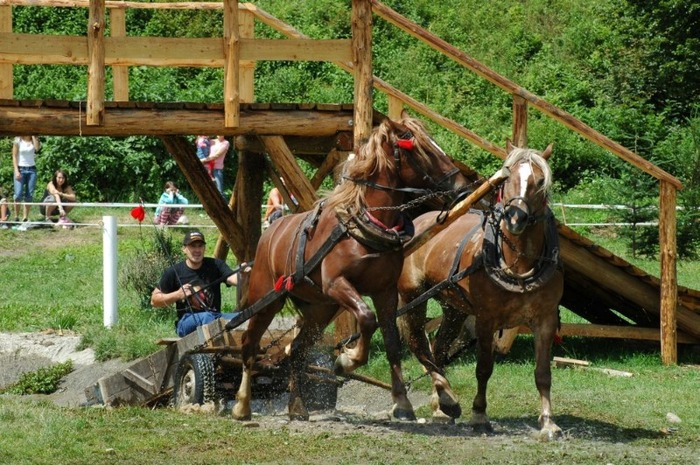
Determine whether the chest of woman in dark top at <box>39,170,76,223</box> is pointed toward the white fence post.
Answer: yes

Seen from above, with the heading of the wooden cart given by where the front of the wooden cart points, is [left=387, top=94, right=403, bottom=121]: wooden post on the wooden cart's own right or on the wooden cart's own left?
on the wooden cart's own left

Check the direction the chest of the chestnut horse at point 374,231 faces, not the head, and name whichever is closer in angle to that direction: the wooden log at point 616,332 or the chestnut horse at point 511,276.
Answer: the chestnut horse

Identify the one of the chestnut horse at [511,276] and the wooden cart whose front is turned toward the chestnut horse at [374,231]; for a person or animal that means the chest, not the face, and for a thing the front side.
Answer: the wooden cart

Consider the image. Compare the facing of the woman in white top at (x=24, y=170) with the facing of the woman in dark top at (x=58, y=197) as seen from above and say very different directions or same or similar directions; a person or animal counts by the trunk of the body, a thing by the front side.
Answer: same or similar directions

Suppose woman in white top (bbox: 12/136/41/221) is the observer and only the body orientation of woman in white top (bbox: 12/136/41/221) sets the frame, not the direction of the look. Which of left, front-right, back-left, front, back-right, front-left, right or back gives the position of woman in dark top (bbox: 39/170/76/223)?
front-left

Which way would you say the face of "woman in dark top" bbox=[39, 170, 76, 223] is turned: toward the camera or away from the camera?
toward the camera

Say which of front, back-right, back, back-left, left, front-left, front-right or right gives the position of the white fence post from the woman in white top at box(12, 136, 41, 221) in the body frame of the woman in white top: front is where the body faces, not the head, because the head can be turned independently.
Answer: front

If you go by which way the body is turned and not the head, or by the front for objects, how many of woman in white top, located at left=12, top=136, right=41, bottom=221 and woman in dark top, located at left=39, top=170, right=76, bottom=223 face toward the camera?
2

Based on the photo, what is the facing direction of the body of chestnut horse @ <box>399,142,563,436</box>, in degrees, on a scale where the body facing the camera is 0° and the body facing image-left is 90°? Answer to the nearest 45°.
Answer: approximately 315°

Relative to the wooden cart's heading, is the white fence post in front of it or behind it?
behind

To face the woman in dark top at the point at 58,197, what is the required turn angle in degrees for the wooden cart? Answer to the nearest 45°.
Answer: approximately 135° to its left

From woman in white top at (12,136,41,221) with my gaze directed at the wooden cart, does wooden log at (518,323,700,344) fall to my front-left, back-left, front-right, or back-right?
front-left

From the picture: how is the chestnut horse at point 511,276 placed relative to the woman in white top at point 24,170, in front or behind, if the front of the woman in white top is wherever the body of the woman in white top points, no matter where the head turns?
in front

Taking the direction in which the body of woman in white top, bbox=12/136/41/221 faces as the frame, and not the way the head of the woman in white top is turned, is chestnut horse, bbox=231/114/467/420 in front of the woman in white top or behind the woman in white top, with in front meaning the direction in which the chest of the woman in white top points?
in front

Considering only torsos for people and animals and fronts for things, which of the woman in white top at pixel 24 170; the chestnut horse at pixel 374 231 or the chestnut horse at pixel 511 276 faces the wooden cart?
the woman in white top

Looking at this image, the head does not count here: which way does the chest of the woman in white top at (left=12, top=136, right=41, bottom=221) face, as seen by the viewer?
toward the camera

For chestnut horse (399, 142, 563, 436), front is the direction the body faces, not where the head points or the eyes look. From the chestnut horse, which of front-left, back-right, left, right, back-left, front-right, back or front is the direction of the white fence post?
back

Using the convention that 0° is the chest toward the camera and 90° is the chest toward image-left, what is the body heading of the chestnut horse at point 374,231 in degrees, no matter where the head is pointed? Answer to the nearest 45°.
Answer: approximately 315°
